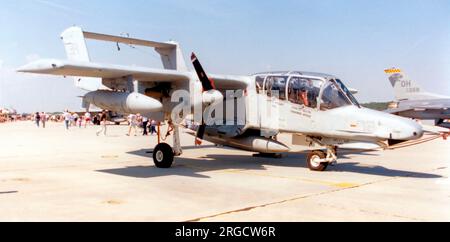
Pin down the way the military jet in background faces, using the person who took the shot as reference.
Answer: facing to the right of the viewer

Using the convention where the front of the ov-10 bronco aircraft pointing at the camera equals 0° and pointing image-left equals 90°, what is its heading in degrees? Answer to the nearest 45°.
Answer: approximately 315°

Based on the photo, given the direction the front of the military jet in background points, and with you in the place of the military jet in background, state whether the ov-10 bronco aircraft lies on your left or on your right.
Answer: on your right

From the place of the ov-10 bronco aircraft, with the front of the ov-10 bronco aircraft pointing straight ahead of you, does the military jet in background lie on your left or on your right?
on your left

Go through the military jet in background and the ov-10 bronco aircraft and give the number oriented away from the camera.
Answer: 0
